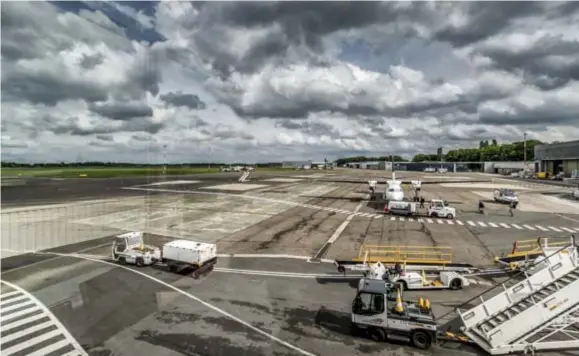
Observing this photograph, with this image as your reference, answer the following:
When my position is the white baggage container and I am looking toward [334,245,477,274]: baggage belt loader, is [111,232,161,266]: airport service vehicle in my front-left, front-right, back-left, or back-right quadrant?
back-left

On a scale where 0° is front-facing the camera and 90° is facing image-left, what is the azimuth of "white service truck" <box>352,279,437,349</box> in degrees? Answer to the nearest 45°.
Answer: approximately 90°

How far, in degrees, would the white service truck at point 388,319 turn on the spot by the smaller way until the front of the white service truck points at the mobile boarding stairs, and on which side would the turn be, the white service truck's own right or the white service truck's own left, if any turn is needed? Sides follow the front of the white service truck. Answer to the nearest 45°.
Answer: approximately 180°

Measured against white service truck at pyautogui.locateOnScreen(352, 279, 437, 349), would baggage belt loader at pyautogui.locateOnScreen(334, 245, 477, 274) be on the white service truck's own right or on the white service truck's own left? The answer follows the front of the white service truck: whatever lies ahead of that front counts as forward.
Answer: on the white service truck's own right

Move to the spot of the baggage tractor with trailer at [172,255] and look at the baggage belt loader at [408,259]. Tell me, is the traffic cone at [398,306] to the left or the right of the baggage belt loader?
right

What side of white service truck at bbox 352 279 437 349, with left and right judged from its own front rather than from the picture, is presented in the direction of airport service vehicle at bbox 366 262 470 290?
right
